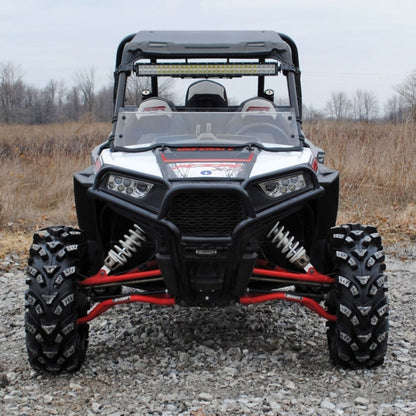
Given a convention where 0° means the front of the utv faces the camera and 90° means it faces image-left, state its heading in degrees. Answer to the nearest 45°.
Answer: approximately 0°
